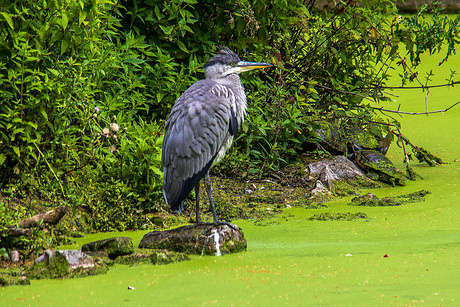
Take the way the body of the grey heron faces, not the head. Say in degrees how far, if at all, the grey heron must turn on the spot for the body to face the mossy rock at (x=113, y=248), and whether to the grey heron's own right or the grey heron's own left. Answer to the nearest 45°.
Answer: approximately 135° to the grey heron's own right

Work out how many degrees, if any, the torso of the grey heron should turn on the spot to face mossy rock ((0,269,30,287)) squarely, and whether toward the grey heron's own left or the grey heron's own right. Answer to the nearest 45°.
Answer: approximately 135° to the grey heron's own right

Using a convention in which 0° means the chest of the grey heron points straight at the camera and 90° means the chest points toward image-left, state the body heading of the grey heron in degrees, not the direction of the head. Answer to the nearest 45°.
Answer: approximately 270°

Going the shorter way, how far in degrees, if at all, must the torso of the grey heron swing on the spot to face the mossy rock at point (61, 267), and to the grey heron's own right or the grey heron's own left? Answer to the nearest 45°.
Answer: approximately 135° to the grey heron's own right
